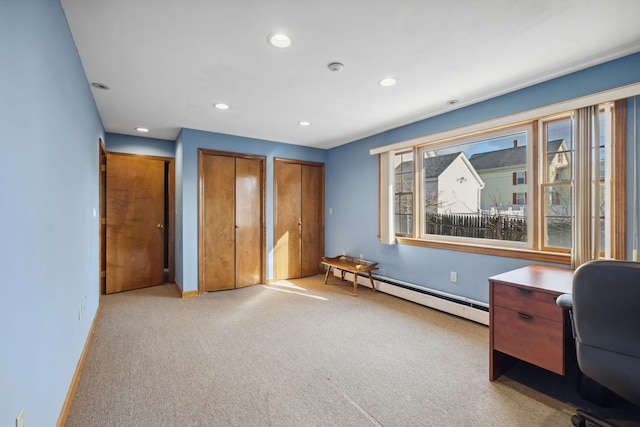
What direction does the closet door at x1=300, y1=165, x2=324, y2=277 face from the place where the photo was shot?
facing the viewer and to the right of the viewer

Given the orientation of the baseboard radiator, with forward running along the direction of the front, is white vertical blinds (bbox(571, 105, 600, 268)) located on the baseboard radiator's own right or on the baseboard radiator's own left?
on the baseboard radiator's own left

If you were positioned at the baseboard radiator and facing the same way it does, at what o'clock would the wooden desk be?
The wooden desk is roughly at 10 o'clock from the baseboard radiator.

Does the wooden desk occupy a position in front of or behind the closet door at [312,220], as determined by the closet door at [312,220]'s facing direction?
in front

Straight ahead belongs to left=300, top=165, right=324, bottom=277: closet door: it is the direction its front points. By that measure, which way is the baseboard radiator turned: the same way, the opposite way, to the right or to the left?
to the right

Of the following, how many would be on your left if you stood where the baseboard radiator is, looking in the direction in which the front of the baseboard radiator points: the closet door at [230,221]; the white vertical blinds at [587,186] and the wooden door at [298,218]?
1

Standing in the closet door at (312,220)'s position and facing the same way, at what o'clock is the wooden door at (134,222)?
The wooden door is roughly at 4 o'clock from the closet door.

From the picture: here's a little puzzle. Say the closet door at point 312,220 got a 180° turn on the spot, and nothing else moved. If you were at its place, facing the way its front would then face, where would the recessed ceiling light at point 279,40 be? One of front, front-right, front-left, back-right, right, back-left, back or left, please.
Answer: back-left

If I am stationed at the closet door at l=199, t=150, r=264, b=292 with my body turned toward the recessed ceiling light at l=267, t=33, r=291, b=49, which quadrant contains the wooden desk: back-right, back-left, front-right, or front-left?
front-left

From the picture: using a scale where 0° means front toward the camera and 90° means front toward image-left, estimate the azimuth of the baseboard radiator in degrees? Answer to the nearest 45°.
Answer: approximately 45°
